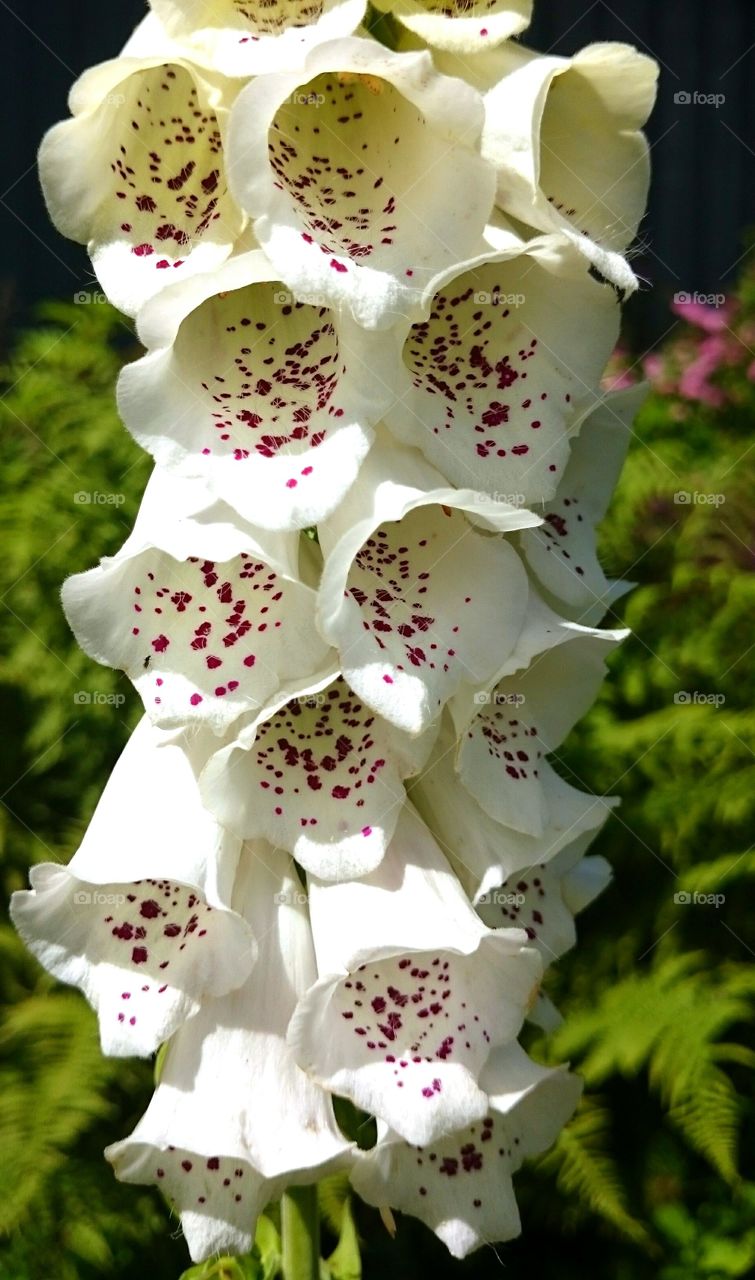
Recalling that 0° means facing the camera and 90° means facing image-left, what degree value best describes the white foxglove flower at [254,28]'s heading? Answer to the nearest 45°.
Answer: approximately 0°
